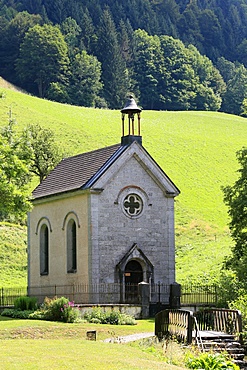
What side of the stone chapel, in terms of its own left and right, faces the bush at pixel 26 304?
right

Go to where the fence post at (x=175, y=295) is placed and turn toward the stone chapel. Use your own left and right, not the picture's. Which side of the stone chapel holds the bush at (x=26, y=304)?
left

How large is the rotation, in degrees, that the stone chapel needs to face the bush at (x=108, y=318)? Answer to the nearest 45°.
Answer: approximately 45° to its right

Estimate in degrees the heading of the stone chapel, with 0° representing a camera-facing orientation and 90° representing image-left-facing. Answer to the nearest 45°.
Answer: approximately 315°

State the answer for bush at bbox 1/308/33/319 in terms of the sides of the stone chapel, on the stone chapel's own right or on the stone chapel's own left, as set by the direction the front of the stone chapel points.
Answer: on the stone chapel's own right

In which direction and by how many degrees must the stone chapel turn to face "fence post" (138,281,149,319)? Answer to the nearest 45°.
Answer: approximately 45° to its right

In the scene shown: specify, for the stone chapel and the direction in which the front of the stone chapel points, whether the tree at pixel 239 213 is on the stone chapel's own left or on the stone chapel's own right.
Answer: on the stone chapel's own left

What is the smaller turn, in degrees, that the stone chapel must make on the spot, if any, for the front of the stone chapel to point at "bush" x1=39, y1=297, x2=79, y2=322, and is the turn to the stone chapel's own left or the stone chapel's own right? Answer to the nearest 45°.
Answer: approximately 45° to the stone chapel's own right
